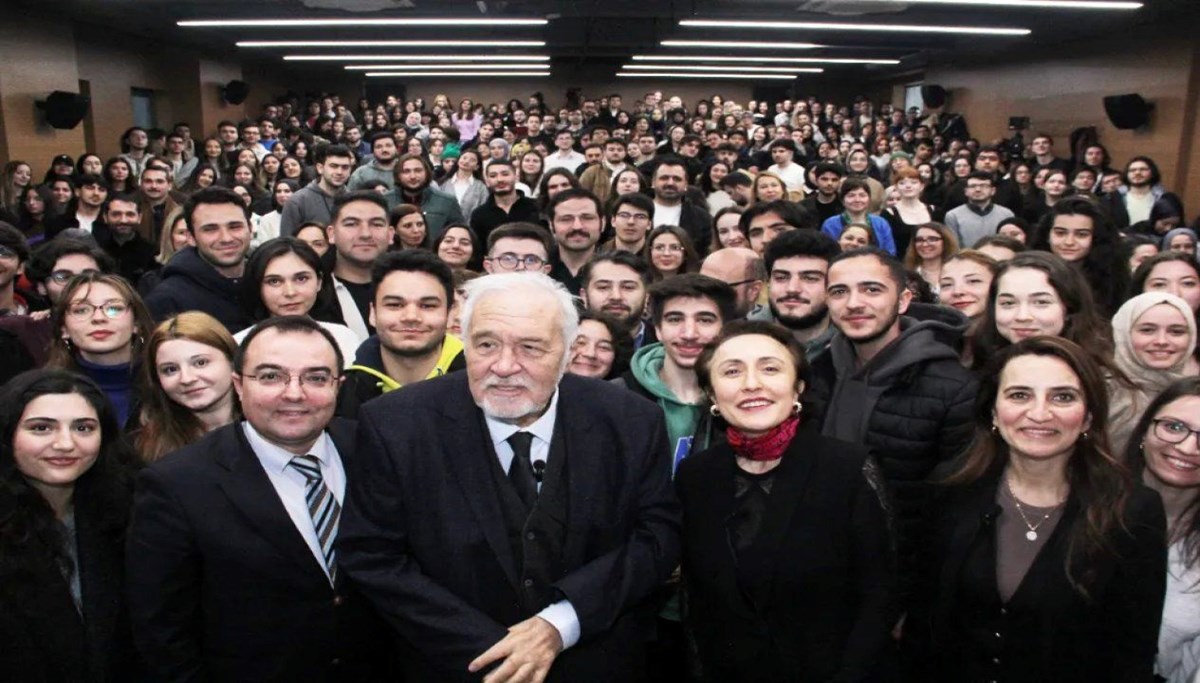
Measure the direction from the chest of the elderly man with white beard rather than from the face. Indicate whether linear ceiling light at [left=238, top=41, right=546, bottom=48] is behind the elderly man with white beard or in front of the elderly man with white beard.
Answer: behind

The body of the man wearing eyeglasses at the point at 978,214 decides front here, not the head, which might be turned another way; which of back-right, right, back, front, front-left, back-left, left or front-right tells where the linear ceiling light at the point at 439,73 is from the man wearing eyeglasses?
back-right

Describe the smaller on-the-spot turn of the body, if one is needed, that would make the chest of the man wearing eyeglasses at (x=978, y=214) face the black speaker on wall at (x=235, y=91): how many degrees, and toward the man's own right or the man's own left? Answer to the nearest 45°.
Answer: approximately 90° to the man's own right

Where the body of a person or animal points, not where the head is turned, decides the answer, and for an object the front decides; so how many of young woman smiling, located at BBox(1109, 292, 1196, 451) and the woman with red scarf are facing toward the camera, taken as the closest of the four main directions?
2

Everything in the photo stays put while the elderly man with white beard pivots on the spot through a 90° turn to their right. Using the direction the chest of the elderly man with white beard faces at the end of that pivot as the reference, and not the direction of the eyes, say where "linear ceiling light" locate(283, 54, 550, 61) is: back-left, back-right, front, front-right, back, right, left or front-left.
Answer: right

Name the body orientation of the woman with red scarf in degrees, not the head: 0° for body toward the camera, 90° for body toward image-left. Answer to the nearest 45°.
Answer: approximately 0°

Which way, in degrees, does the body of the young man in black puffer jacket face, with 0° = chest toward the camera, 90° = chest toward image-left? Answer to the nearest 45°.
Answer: approximately 45°

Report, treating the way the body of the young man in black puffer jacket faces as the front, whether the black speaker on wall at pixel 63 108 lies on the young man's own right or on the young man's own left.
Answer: on the young man's own right
